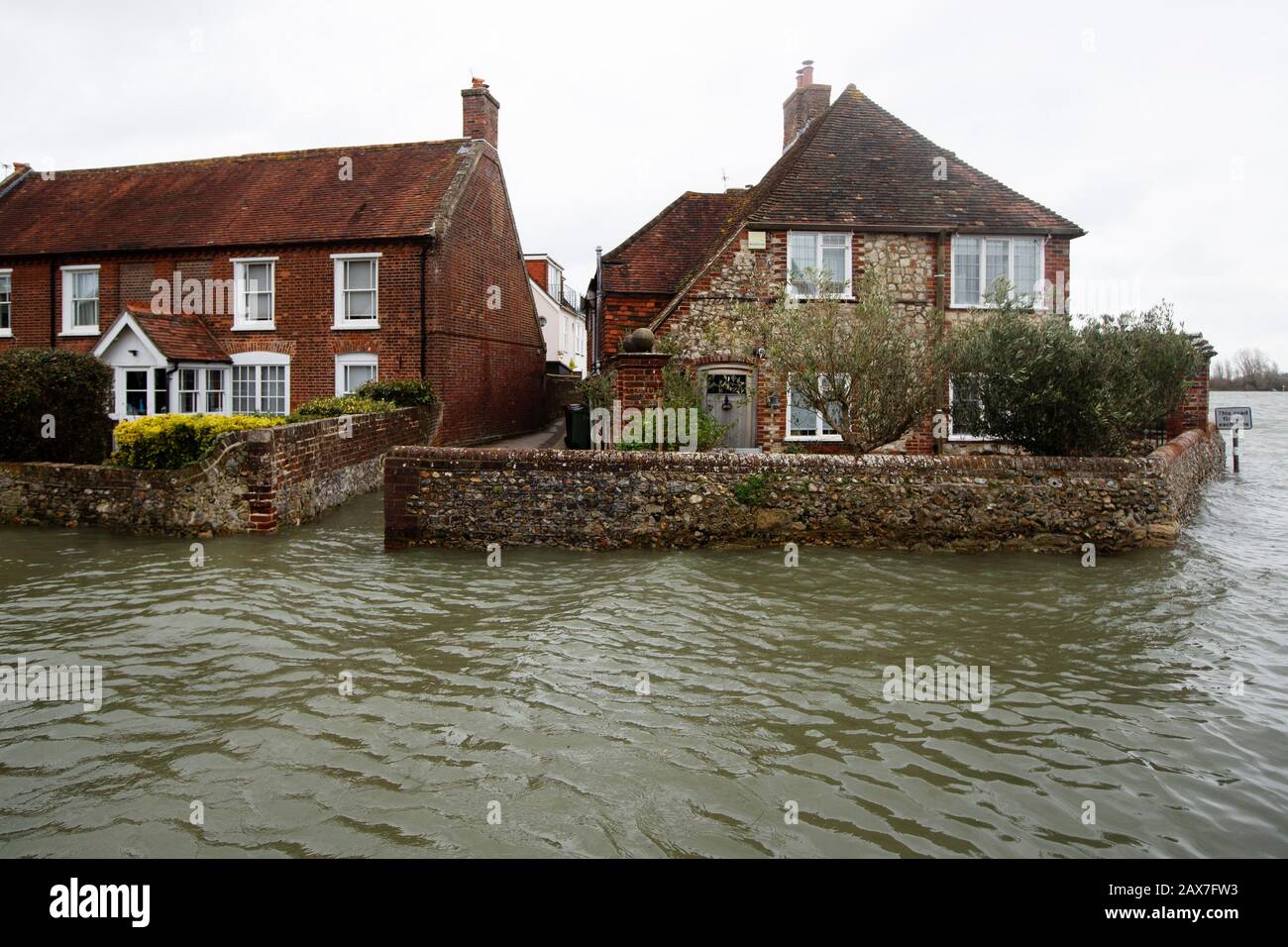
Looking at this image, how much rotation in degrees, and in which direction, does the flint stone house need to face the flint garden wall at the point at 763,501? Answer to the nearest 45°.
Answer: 0° — it already faces it

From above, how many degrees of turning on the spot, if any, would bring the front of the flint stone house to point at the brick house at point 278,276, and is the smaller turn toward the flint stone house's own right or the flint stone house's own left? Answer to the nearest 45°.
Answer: approximately 90° to the flint stone house's own right

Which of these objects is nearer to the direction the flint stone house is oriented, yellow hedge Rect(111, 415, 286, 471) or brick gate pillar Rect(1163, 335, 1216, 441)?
the yellow hedge

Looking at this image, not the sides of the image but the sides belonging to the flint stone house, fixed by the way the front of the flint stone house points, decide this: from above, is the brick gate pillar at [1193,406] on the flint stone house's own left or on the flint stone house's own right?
on the flint stone house's own left

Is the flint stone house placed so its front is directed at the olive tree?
yes

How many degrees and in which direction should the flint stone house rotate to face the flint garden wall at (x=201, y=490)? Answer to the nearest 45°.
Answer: approximately 45° to its right

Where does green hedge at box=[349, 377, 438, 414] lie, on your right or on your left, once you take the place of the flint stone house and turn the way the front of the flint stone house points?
on your right

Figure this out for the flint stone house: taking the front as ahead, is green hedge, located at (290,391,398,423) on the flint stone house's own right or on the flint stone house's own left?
on the flint stone house's own right

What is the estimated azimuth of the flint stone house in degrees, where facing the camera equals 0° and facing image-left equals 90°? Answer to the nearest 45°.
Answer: approximately 0°
